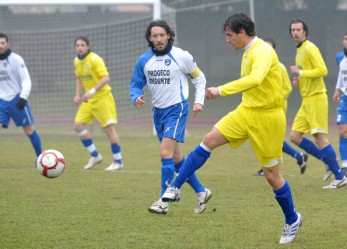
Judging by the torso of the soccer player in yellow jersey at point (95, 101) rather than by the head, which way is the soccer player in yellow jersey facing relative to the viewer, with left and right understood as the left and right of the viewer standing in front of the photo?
facing the viewer and to the left of the viewer

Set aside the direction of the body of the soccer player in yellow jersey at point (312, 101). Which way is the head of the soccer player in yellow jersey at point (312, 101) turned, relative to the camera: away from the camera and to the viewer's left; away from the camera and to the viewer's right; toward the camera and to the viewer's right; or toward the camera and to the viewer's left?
toward the camera and to the viewer's left

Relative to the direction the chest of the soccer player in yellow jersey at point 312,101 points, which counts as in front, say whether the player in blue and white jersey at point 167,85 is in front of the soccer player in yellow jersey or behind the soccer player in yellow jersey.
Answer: in front

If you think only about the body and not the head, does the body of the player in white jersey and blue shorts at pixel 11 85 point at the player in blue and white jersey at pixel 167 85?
no

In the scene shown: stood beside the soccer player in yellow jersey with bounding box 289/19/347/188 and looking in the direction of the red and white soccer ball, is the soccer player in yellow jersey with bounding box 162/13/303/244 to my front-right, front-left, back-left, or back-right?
front-left

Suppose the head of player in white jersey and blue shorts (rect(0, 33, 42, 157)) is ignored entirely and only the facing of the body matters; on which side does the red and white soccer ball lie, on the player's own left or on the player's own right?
on the player's own left

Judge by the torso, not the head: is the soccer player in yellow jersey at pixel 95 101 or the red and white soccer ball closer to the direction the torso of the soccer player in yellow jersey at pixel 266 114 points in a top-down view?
the red and white soccer ball

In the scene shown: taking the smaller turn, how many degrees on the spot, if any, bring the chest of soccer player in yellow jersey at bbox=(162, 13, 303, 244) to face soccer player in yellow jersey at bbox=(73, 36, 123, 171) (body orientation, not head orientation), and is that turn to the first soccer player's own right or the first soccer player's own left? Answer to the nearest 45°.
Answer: approximately 45° to the first soccer player's own right

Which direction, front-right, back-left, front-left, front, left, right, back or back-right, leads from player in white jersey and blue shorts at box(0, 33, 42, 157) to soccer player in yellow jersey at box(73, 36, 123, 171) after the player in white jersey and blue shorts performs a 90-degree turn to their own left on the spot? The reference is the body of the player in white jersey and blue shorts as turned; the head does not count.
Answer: front-left

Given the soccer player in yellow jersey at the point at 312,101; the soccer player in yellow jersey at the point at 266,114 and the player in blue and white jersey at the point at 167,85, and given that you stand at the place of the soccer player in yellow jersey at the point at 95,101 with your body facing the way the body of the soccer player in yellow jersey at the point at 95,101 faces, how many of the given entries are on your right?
0

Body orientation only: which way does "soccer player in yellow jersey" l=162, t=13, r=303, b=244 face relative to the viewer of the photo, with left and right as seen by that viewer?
facing to the left of the viewer

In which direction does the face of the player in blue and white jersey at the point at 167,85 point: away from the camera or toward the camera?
toward the camera

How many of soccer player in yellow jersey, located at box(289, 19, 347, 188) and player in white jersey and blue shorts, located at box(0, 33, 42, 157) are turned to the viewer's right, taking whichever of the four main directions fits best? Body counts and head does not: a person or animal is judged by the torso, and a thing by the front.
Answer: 0

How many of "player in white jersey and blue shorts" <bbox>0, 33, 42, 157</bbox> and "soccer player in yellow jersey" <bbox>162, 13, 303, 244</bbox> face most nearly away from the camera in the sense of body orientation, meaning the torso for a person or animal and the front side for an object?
0

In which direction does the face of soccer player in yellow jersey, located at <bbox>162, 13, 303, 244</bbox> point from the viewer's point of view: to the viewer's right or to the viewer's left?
to the viewer's left
